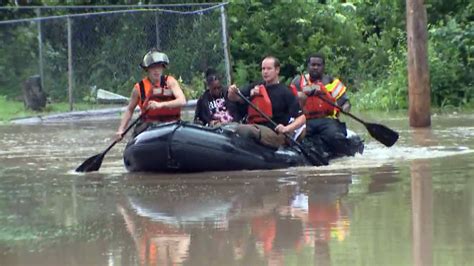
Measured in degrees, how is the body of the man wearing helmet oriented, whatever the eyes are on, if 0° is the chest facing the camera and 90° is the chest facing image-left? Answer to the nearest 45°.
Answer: approximately 0°

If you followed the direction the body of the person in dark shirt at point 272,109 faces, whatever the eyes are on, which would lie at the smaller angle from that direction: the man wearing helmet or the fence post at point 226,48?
the man wearing helmet

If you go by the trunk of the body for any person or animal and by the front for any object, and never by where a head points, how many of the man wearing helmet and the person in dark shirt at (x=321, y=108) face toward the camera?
2

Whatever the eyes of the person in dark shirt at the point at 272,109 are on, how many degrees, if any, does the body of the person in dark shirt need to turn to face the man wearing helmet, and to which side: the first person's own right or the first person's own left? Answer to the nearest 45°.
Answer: approximately 45° to the first person's own right

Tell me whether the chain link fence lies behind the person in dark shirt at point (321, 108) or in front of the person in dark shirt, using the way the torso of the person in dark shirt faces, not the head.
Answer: behind

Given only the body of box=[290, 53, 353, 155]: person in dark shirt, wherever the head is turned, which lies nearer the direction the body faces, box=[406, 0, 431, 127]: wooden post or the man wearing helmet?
the man wearing helmet

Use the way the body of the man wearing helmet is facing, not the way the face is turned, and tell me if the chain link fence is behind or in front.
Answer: behind

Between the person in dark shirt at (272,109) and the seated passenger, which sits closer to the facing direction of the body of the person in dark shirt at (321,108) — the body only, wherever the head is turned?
the person in dark shirt

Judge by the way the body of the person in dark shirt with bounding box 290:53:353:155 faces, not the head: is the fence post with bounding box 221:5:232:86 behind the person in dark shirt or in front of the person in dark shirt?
behind

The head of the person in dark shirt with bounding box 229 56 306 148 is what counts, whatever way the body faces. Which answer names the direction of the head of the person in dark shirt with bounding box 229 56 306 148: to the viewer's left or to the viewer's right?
to the viewer's left
